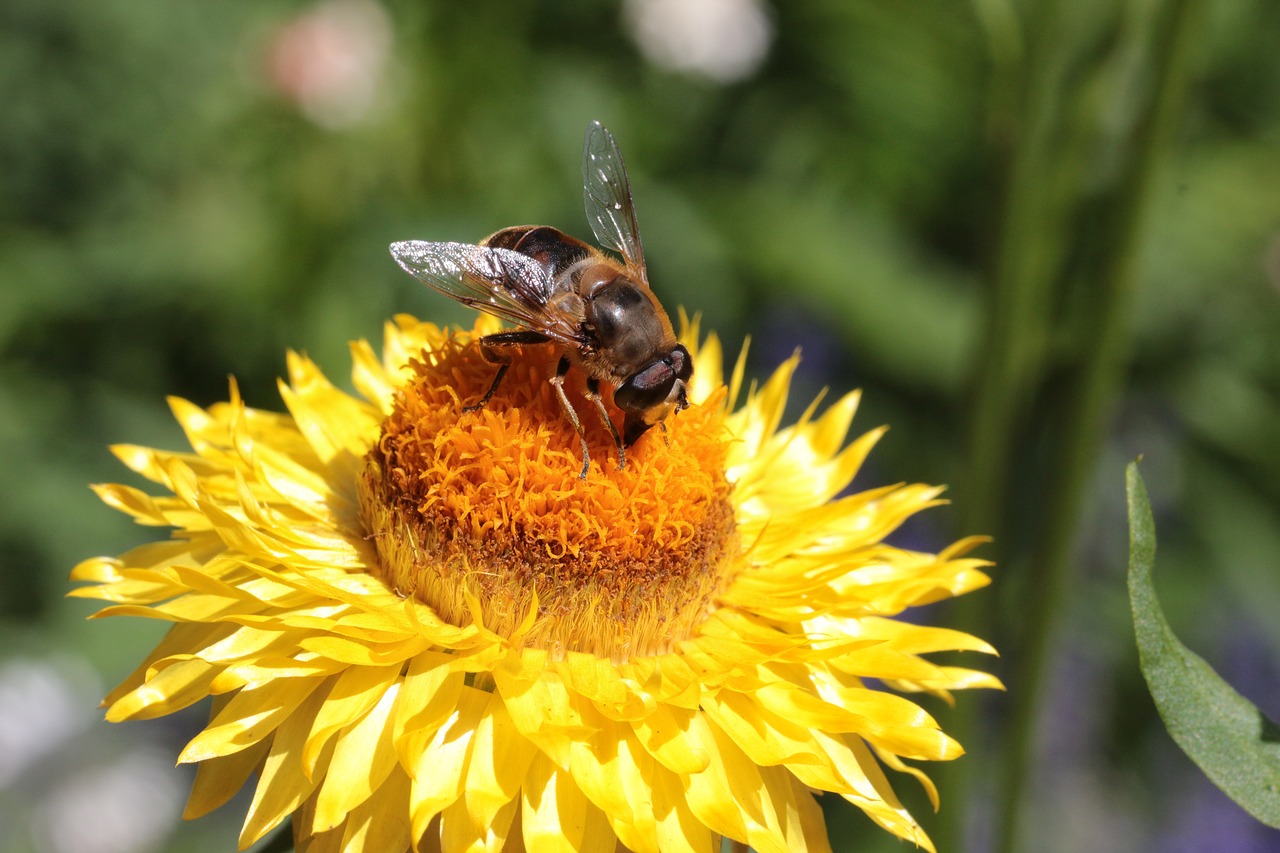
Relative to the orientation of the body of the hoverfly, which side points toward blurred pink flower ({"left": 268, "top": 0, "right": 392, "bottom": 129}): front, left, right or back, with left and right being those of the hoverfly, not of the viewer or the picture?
back

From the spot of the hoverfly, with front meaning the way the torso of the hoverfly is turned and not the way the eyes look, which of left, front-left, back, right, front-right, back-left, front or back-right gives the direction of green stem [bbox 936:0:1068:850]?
left

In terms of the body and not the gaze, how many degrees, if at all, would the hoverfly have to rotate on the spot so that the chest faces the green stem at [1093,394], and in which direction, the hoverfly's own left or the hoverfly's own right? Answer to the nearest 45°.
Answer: approximately 90° to the hoverfly's own left

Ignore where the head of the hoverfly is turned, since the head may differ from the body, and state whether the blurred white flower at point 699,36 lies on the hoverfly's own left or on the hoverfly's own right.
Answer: on the hoverfly's own left

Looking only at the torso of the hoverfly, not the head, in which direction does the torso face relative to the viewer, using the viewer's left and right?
facing the viewer and to the right of the viewer
